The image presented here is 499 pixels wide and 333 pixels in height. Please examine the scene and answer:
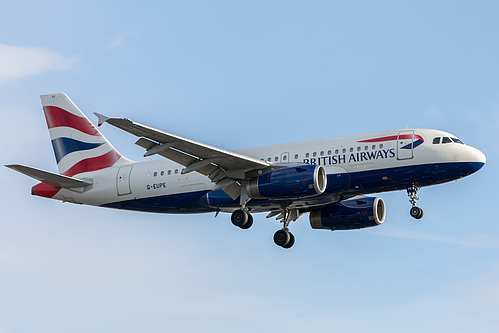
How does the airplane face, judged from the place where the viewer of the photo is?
facing the viewer and to the right of the viewer
